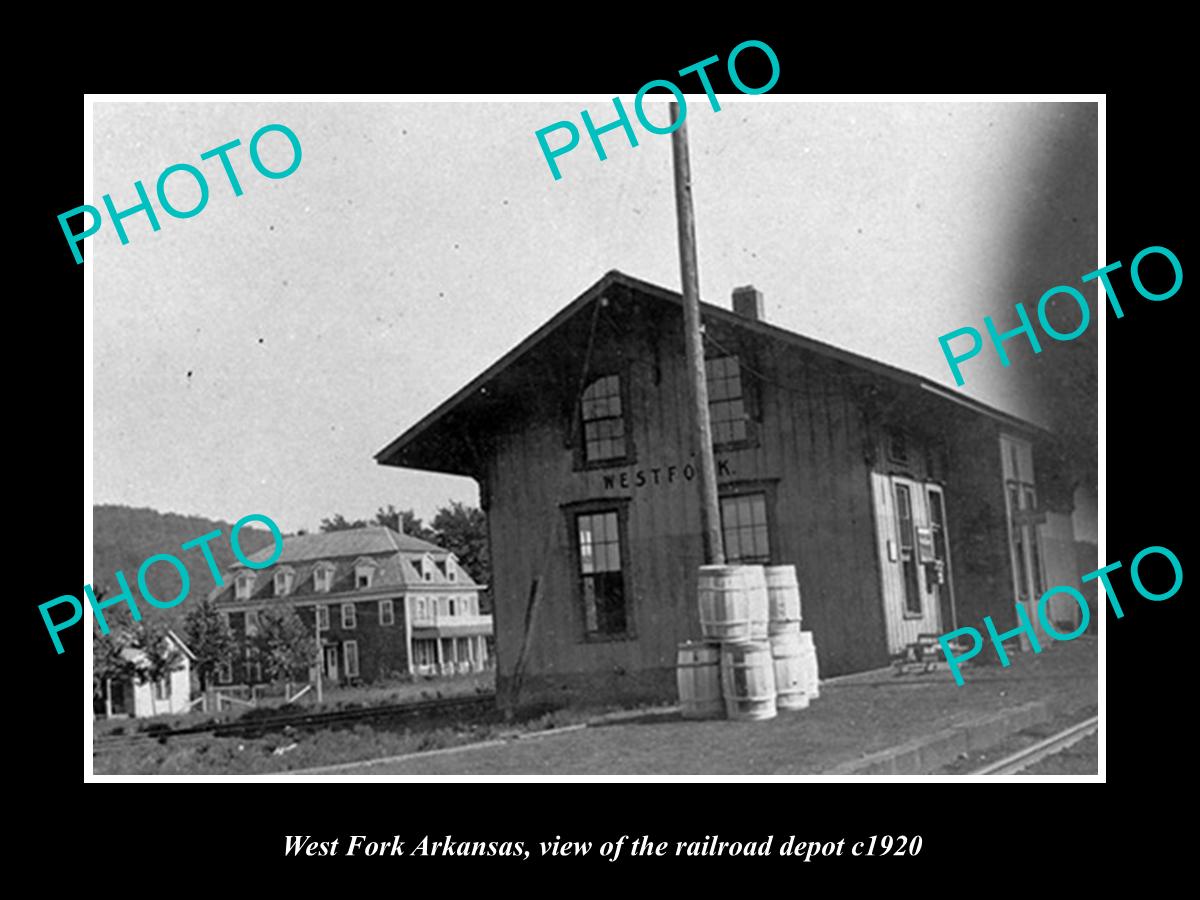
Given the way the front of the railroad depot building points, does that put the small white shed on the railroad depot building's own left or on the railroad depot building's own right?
on the railroad depot building's own right

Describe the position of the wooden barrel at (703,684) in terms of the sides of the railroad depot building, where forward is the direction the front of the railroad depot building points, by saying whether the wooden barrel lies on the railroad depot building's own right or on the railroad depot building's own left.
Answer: on the railroad depot building's own right

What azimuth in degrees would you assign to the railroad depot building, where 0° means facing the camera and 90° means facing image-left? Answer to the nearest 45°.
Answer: approximately 315°

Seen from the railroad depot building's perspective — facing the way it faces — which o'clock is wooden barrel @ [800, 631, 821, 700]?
The wooden barrel is roughly at 1 o'clock from the railroad depot building.

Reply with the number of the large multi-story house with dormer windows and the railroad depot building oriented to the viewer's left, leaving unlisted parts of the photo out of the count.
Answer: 0

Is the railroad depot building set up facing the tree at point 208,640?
no

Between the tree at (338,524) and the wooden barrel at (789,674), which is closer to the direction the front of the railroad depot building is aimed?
the wooden barrel

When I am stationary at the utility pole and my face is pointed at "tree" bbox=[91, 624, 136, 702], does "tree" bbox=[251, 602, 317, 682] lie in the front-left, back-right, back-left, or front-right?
front-right

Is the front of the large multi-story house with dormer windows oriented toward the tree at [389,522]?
no

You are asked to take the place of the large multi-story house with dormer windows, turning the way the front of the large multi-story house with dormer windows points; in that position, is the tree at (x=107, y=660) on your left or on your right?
on your right

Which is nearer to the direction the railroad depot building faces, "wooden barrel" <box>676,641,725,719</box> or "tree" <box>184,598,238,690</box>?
the wooden barrel
